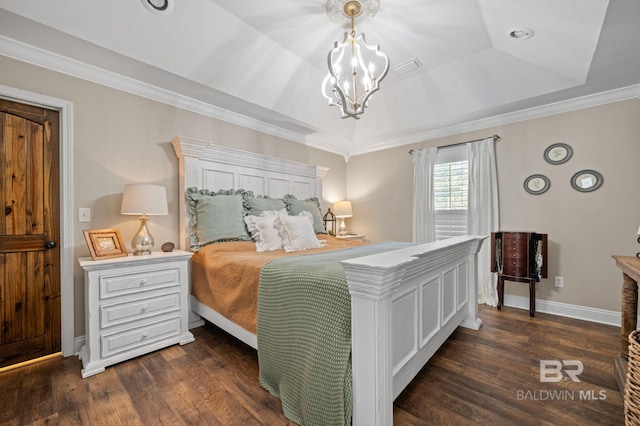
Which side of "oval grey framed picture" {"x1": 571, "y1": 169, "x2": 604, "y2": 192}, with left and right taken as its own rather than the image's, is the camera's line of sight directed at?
front

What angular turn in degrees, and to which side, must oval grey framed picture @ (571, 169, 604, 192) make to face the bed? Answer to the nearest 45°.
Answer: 0° — it already faces it

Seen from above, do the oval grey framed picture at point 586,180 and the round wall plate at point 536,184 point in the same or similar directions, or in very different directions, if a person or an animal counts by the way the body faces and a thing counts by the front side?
same or similar directions

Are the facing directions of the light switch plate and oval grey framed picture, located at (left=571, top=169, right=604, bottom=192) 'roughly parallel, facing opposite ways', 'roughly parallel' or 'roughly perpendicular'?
roughly perpendicular

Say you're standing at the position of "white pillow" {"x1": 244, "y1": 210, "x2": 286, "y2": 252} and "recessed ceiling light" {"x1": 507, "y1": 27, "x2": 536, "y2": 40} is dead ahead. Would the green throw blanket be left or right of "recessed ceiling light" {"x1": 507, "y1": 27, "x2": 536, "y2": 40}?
right

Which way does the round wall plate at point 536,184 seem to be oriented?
toward the camera

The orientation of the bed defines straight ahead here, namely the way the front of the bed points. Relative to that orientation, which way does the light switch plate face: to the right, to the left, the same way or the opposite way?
the same way

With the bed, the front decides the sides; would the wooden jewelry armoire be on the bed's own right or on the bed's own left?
on the bed's own left

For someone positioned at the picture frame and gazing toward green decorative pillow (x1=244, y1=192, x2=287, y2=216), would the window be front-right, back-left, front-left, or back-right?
front-right

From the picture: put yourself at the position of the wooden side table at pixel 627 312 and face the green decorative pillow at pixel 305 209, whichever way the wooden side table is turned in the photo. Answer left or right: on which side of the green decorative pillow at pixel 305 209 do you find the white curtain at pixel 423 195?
right

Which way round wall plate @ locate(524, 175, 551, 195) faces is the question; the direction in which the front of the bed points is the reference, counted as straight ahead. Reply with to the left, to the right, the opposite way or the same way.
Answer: to the right

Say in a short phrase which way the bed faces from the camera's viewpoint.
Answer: facing the viewer and to the right of the viewer

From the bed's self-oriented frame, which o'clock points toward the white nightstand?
The white nightstand is roughly at 5 o'clock from the bed.
